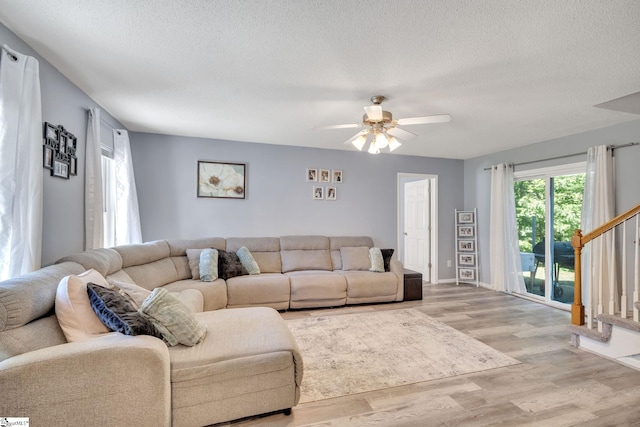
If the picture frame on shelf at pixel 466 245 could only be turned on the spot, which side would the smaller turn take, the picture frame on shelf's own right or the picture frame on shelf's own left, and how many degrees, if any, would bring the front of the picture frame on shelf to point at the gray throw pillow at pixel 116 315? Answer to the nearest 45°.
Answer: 0° — it already faces it

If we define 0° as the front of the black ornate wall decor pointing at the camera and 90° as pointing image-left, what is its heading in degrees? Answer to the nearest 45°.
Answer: approximately 315°

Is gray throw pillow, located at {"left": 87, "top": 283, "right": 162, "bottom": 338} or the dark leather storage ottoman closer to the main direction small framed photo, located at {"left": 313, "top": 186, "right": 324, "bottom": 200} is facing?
the gray throw pillow

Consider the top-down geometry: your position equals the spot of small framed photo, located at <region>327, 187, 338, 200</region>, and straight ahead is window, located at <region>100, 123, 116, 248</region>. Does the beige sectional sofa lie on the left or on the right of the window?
left

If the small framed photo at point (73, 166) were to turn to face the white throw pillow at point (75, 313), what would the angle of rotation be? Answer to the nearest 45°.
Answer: approximately 45° to its right

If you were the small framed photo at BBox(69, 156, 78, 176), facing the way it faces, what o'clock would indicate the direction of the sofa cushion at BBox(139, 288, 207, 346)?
The sofa cushion is roughly at 1 o'clock from the small framed photo.

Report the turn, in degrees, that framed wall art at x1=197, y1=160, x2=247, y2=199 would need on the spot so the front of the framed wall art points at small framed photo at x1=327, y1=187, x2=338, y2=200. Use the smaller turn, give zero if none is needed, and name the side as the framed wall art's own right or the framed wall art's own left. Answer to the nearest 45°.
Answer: approximately 90° to the framed wall art's own left
